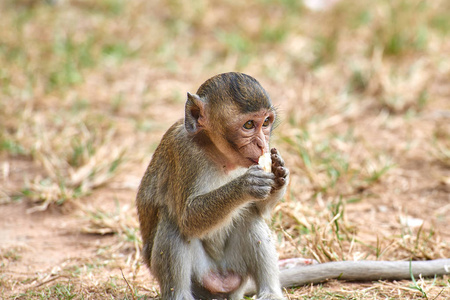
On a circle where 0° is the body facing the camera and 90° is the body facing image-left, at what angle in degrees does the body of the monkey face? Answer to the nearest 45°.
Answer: approximately 315°
